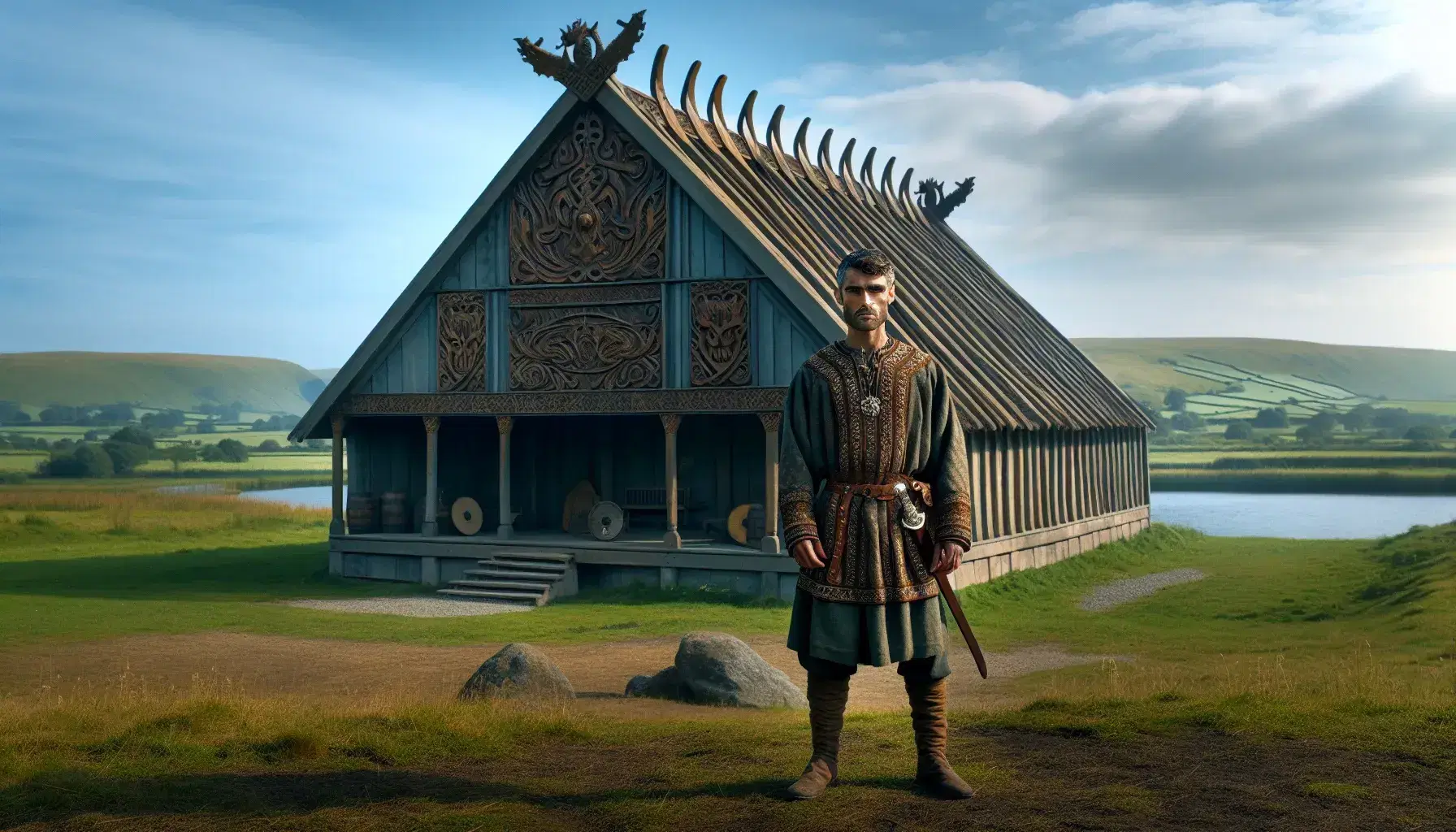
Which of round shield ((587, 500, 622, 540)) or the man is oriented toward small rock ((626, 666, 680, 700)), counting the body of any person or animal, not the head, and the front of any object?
the round shield

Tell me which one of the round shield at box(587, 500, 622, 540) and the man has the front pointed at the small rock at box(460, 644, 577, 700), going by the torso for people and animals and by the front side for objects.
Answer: the round shield

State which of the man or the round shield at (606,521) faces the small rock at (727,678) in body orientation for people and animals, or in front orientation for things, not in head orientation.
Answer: the round shield

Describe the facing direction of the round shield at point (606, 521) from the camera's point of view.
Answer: facing the viewer

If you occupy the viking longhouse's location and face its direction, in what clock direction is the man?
The man is roughly at 10 o'clock from the viking longhouse.

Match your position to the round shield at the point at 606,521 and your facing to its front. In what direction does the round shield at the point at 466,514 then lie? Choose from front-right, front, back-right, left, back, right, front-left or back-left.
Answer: back-right

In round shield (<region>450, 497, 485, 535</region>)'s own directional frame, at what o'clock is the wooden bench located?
The wooden bench is roughly at 9 o'clock from the round shield.

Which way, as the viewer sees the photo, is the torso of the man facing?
toward the camera

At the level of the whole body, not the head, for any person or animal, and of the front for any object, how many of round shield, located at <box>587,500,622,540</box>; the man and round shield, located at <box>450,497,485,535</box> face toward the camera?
3

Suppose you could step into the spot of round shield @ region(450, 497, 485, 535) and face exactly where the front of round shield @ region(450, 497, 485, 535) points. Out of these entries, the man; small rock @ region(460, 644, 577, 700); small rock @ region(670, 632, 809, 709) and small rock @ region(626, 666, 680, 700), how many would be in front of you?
4

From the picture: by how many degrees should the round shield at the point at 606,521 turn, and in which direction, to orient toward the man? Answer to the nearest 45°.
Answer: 0° — it already faces them

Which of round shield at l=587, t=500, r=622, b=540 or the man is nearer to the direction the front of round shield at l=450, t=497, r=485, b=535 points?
the man

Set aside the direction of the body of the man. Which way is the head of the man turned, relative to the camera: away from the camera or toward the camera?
toward the camera

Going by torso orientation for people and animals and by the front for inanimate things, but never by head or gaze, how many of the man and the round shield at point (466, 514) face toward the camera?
2

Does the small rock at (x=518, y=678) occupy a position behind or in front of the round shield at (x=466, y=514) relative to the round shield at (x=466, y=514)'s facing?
in front
